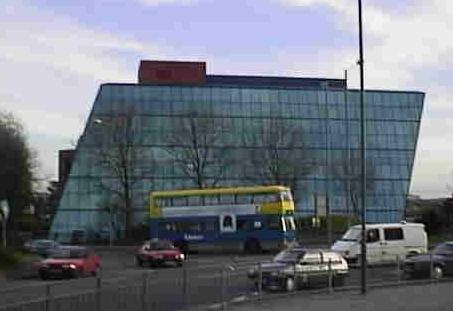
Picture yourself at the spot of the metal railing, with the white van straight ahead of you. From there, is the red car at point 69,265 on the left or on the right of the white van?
left

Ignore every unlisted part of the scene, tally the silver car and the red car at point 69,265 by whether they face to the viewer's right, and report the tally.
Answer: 0

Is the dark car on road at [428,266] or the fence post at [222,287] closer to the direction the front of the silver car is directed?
the fence post

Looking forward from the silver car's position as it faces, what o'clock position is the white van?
The white van is roughly at 5 o'clock from the silver car.

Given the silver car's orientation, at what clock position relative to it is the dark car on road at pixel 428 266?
The dark car on road is roughly at 6 o'clock from the silver car.

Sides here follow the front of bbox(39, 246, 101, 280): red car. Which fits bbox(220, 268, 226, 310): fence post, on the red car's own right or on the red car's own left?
on the red car's own left

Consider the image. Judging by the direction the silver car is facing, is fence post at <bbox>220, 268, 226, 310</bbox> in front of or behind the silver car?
in front

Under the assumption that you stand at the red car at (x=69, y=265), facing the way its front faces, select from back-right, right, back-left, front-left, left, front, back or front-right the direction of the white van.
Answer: back-left

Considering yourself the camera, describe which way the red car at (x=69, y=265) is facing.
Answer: facing the viewer and to the left of the viewer
